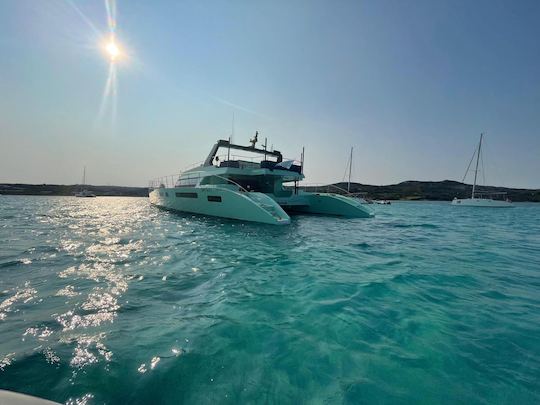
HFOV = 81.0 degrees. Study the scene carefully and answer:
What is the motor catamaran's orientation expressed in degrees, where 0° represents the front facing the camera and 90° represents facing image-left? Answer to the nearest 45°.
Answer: approximately 135°
